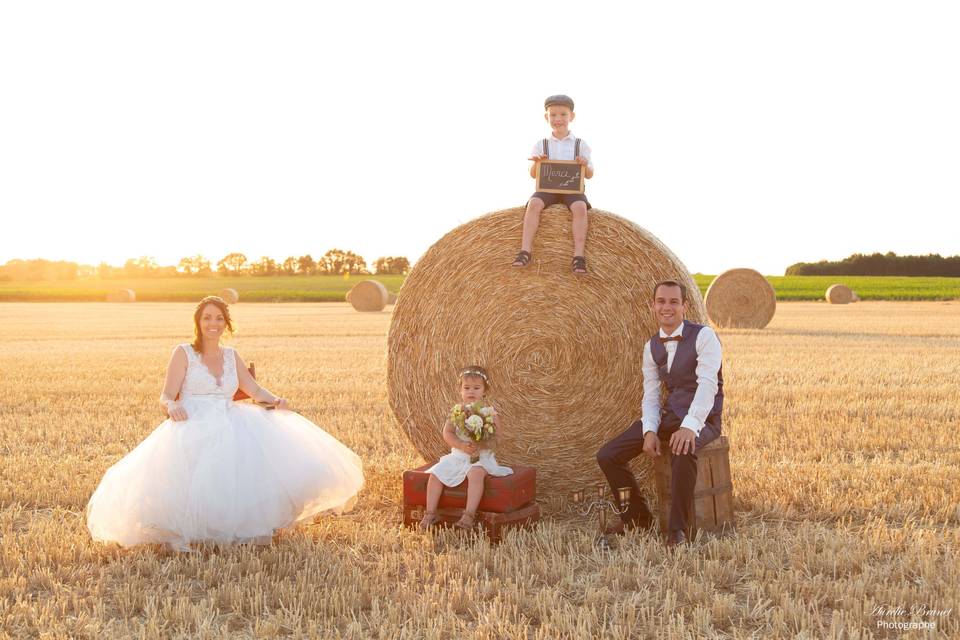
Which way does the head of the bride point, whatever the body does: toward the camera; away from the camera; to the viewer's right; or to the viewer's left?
toward the camera

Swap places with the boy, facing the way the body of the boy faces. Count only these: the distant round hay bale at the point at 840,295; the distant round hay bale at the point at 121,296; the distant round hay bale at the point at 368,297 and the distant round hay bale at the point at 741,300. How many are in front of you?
0

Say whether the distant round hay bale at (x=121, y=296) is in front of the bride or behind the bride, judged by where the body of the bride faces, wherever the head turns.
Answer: behind

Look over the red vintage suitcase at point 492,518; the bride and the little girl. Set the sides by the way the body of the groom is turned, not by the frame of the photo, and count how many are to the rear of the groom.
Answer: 0

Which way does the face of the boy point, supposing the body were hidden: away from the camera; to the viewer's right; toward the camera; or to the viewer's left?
toward the camera

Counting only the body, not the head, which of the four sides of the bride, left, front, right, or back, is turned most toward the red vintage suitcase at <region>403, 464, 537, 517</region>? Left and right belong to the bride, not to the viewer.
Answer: left

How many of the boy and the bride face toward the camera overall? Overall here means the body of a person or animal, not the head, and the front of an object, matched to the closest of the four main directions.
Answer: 2

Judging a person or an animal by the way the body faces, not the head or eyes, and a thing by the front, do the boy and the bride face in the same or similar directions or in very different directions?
same or similar directions

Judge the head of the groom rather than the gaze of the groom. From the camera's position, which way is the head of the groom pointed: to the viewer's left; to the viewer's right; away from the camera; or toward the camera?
toward the camera

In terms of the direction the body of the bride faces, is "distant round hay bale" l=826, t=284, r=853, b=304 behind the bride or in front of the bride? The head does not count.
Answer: behind

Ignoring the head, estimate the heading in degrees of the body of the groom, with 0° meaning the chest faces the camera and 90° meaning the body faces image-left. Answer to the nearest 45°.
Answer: approximately 45°

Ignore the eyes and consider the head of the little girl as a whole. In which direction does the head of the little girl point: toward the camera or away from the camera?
toward the camera

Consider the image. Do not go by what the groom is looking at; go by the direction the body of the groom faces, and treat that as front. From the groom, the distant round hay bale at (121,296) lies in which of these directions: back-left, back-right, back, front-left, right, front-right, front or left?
right

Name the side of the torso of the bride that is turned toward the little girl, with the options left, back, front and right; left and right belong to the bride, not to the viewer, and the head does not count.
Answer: left

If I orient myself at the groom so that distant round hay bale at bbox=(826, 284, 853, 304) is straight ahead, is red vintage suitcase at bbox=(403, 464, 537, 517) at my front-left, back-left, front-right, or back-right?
back-left

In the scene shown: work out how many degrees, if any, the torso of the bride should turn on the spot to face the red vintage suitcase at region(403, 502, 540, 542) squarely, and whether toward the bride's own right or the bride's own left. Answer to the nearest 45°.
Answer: approximately 90° to the bride's own left

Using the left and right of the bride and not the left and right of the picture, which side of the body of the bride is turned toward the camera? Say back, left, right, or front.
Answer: front

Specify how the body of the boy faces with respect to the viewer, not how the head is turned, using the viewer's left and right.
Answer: facing the viewer
